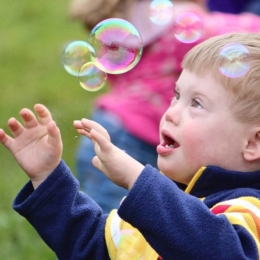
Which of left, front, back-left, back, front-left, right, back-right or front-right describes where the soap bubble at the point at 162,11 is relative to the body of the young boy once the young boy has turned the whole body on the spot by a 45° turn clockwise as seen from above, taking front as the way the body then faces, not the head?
right

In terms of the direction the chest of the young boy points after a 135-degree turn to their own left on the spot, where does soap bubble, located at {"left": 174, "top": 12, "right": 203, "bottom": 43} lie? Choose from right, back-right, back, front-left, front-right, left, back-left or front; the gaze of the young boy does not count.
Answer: left

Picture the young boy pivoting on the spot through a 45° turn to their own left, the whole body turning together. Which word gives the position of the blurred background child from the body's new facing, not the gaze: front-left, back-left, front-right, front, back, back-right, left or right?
back

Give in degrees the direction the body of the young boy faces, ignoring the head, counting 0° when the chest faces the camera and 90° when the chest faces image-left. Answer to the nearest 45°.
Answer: approximately 45°

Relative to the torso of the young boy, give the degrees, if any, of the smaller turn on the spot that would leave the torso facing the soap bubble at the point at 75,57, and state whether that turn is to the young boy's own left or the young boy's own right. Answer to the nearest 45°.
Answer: approximately 90° to the young boy's own right
